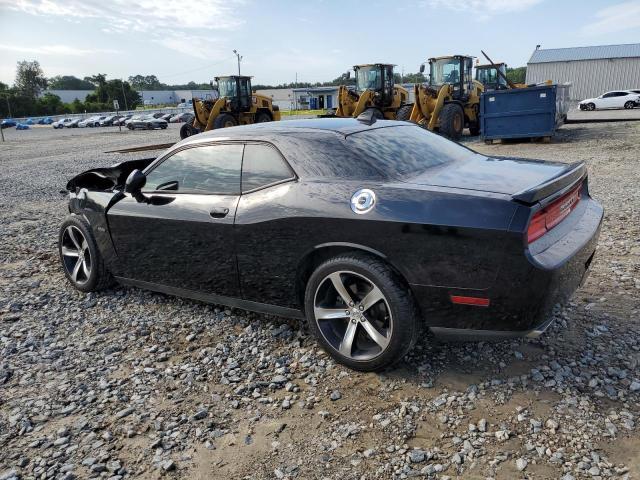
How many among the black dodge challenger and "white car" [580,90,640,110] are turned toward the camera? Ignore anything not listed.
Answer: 0

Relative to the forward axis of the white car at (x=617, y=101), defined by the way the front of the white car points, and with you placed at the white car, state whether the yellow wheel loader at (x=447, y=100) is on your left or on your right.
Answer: on your left

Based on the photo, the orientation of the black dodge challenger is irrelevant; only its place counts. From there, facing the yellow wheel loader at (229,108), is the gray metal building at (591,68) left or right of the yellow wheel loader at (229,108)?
right

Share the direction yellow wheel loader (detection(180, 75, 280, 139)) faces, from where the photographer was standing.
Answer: facing the viewer and to the left of the viewer

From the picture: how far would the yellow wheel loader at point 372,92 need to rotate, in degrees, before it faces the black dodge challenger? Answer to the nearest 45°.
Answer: approximately 45° to its left

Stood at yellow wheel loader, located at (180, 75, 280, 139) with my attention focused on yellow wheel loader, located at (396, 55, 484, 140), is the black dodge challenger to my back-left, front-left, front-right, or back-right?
front-right

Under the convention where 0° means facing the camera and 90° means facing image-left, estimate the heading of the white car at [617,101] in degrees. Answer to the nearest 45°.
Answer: approximately 90°

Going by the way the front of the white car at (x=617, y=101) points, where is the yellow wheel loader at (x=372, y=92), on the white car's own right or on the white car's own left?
on the white car's own left
